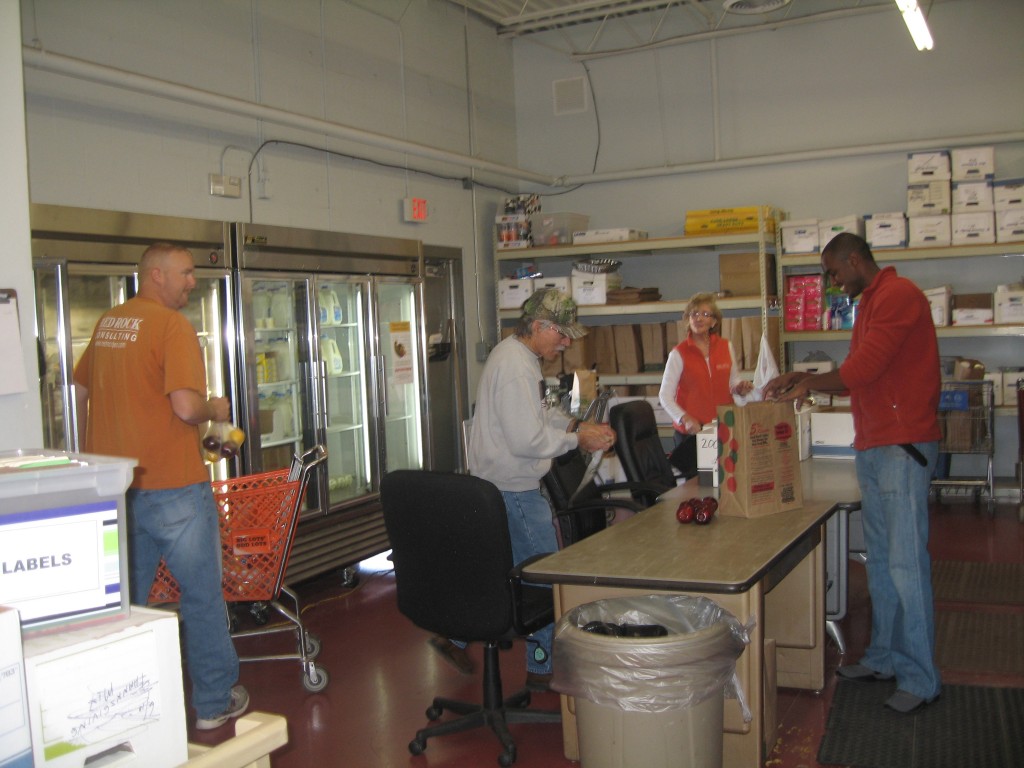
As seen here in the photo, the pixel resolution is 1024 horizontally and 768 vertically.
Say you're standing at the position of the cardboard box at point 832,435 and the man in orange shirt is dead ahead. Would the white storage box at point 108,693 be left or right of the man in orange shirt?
left

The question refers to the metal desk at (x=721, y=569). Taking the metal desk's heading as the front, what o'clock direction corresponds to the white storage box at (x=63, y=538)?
The white storage box is roughly at 4 o'clock from the metal desk.

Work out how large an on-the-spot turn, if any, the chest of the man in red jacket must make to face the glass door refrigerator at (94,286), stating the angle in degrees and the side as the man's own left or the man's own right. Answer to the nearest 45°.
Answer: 0° — they already face it

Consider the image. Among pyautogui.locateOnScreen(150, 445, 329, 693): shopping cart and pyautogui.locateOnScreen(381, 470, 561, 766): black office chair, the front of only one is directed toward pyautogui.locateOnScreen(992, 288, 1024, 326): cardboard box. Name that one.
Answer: the black office chair

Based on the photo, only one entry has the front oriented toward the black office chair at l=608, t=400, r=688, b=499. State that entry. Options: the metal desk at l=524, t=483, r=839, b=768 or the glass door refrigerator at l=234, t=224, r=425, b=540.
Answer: the glass door refrigerator

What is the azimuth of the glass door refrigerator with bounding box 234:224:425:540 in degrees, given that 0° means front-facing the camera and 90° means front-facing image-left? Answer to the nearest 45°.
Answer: approximately 315°

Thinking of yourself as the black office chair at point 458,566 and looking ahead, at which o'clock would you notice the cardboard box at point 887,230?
The cardboard box is roughly at 12 o'clock from the black office chair.

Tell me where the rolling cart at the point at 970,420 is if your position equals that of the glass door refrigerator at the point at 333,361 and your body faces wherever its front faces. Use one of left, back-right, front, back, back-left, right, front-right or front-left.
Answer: front-left

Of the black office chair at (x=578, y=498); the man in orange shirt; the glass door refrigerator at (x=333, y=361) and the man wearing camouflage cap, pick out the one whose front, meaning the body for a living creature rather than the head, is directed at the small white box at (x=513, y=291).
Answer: the man in orange shirt

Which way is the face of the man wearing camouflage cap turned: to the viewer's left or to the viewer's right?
to the viewer's right

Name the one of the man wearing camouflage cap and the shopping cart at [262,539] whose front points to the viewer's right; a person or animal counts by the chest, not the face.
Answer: the man wearing camouflage cap

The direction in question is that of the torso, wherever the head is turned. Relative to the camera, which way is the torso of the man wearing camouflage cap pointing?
to the viewer's right

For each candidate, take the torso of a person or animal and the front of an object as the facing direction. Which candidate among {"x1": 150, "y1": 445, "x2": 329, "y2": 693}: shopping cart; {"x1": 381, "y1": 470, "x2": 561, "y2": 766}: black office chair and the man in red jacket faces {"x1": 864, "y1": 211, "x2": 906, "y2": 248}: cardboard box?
the black office chair
